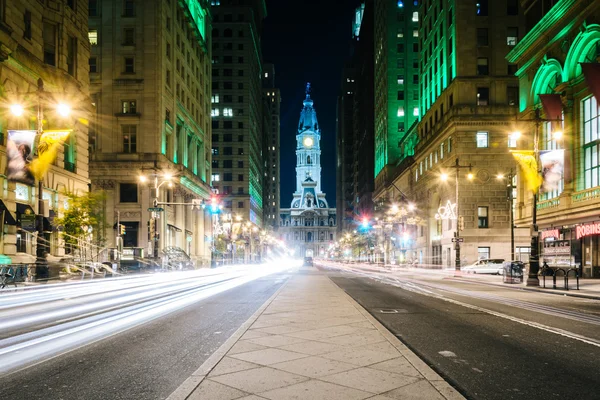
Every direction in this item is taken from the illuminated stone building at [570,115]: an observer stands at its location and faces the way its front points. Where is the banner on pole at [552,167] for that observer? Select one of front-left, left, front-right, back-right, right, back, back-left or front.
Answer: front-left

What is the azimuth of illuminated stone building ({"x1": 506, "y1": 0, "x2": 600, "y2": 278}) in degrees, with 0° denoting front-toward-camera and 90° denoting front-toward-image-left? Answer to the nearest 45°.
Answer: approximately 45°

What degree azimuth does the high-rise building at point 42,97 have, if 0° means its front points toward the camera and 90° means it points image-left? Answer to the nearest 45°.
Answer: approximately 315°

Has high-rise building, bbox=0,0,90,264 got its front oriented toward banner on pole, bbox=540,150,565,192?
yes
